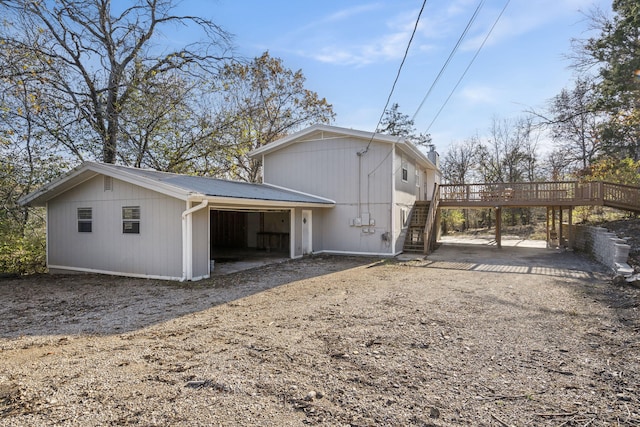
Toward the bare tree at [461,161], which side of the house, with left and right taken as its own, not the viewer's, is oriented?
left

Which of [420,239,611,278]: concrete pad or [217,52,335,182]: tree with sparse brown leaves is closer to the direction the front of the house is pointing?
the concrete pad

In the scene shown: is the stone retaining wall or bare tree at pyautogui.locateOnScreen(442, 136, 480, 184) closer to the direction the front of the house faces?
the stone retaining wall

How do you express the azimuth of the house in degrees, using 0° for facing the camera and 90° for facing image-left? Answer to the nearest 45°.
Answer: approximately 315°

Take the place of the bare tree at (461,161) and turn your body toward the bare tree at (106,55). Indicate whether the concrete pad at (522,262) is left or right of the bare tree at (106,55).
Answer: left

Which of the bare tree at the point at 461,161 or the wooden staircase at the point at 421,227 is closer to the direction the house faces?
the wooden staircase
